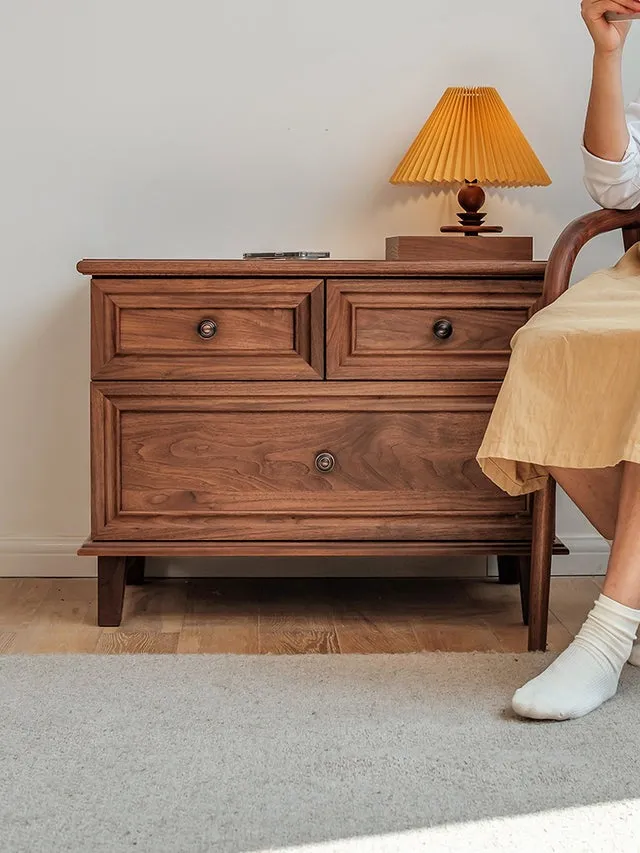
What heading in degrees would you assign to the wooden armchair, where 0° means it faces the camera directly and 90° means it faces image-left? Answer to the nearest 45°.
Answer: approximately 45°

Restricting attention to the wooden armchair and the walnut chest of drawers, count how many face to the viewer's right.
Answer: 0

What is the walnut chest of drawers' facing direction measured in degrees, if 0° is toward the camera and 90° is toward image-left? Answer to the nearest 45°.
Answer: approximately 0°

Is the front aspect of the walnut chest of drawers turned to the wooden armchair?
no
